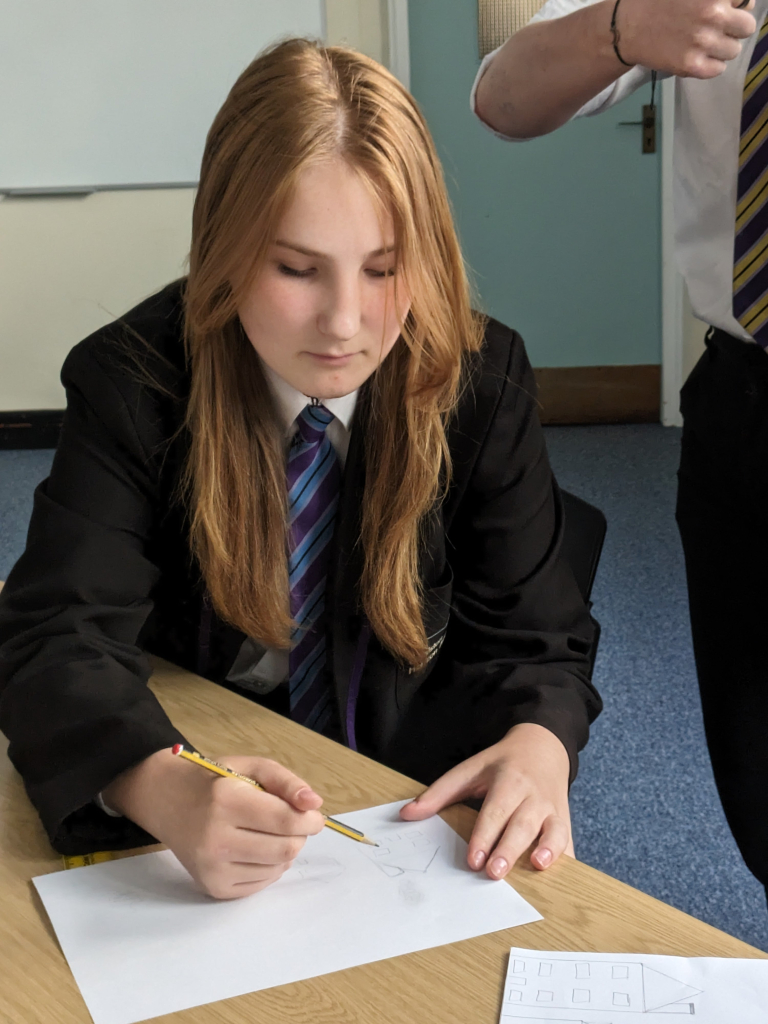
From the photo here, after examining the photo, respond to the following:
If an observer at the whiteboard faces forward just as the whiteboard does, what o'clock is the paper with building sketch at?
The paper with building sketch is roughly at 12 o'clock from the whiteboard.

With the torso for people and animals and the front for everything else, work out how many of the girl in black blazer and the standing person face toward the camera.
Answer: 2

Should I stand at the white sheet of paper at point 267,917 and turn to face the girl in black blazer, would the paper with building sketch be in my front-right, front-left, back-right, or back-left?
back-right

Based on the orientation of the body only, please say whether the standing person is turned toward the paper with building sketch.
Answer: yes

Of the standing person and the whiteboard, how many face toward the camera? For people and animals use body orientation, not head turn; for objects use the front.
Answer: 2

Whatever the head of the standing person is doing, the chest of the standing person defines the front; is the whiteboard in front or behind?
behind
